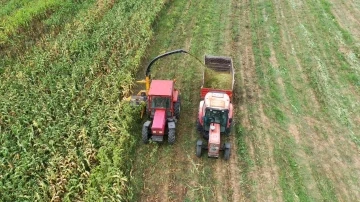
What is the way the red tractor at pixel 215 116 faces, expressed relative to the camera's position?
facing the viewer

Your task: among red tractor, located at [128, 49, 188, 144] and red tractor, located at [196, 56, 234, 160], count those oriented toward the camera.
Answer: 2

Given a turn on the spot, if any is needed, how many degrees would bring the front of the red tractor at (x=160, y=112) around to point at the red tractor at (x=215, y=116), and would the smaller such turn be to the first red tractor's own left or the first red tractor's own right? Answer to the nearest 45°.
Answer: approximately 90° to the first red tractor's own left

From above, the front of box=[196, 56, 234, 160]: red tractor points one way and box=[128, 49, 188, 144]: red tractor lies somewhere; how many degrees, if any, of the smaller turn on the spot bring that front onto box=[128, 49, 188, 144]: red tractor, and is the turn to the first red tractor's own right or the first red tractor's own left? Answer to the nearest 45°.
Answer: approximately 90° to the first red tractor's own right

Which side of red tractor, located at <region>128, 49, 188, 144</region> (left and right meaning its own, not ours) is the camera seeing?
front
